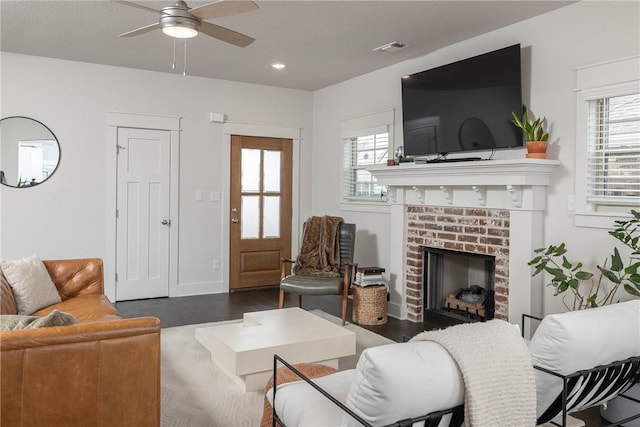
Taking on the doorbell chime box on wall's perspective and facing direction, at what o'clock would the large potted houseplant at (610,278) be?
The large potted houseplant is roughly at 11 o'clock from the doorbell chime box on wall.

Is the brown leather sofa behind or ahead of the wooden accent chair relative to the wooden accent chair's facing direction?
ahead

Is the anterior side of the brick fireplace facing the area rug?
yes

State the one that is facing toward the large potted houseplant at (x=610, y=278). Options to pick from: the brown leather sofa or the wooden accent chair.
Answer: the brown leather sofa

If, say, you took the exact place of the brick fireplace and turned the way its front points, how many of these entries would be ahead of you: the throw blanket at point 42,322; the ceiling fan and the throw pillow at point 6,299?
3

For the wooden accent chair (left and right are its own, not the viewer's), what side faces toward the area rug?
front

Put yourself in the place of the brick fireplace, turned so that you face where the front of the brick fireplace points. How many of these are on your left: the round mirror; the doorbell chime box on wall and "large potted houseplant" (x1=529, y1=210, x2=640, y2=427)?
1

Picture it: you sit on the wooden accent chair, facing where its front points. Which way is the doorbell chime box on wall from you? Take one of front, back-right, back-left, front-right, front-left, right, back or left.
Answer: right

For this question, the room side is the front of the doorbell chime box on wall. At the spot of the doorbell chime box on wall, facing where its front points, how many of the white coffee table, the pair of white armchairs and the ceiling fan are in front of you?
3

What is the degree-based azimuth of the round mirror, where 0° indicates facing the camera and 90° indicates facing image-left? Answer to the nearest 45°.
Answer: approximately 0°

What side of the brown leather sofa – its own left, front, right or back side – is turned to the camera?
right

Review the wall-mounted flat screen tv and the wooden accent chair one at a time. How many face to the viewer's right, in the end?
0

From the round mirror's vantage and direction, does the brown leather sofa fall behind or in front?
in front
